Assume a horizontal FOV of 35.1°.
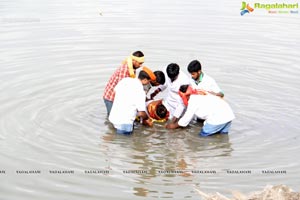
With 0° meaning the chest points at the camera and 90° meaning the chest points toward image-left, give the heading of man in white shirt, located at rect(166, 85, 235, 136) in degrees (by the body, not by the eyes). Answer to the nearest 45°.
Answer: approximately 90°

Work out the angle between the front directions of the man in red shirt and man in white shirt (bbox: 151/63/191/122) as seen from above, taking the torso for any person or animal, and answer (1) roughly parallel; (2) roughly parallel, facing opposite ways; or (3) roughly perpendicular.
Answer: roughly perpendicular

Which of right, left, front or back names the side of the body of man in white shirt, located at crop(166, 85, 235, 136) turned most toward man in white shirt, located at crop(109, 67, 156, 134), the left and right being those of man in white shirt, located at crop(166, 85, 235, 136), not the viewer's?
front

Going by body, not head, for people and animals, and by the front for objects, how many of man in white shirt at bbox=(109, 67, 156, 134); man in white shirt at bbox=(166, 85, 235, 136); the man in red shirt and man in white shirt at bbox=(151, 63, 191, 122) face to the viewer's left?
1

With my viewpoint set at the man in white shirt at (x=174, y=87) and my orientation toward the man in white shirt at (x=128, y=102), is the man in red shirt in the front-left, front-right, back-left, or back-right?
front-right

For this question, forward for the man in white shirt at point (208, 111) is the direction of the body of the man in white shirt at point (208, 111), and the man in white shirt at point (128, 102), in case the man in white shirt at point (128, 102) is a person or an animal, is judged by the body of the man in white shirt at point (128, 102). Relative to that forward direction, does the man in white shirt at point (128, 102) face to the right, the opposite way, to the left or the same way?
the opposite way

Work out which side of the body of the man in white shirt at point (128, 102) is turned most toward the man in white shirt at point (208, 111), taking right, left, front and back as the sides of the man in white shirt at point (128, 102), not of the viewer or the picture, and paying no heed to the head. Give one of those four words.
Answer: front

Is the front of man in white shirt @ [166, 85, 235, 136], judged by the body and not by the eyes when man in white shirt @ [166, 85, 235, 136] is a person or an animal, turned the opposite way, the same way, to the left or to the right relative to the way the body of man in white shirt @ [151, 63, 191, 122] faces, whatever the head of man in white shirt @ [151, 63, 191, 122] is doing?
to the right

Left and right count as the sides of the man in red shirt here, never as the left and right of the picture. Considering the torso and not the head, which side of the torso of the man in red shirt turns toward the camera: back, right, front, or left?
right

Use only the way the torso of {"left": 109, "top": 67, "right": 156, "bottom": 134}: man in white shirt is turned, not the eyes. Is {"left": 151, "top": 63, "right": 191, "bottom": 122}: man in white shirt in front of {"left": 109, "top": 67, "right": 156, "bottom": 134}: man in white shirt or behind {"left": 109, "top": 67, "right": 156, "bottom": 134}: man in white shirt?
in front

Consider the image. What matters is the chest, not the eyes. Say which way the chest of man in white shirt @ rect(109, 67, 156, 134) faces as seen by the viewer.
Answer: to the viewer's right

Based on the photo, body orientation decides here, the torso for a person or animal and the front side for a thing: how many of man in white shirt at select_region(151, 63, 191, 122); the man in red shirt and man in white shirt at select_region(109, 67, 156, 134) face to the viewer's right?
2

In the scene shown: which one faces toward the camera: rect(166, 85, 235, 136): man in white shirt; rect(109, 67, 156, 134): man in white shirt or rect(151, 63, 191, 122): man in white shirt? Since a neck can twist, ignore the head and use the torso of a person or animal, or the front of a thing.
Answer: rect(151, 63, 191, 122): man in white shirt

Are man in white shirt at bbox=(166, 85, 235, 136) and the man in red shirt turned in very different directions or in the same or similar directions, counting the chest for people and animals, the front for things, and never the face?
very different directions

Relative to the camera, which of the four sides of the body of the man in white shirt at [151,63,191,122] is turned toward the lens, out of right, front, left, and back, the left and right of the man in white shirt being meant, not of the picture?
front
